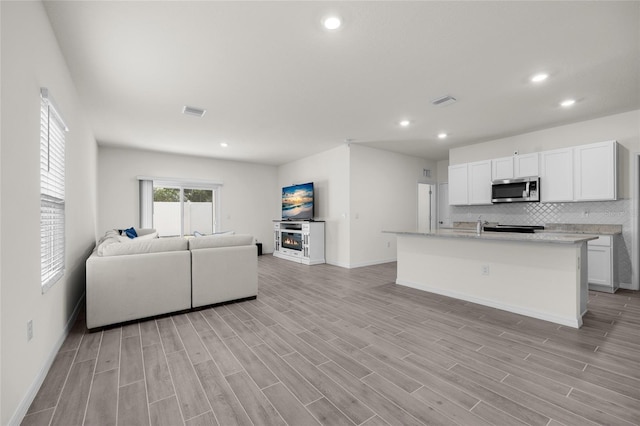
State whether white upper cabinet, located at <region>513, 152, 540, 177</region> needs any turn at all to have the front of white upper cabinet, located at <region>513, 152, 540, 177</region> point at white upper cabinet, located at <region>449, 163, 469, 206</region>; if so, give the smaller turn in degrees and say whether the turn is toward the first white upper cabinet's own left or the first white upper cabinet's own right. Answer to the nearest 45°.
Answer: approximately 45° to the first white upper cabinet's own right

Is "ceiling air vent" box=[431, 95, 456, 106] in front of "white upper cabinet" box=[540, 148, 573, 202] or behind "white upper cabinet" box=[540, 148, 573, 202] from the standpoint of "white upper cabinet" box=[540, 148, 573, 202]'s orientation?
in front

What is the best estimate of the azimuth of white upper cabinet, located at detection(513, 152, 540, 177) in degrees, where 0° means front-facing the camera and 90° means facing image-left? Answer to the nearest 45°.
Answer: approximately 45°

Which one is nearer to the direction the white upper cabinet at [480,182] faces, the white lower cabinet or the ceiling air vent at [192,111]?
the ceiling air vent

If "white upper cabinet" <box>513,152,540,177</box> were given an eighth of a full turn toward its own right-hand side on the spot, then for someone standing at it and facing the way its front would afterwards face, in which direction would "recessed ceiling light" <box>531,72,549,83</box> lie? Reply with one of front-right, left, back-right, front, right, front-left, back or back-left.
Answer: left

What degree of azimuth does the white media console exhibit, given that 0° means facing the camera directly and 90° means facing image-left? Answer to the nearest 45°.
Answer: approximately 45°

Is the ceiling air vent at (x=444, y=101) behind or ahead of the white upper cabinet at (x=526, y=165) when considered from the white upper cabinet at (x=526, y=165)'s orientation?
ahead

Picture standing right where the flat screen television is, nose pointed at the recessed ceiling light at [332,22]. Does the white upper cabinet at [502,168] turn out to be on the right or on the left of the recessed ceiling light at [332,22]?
left

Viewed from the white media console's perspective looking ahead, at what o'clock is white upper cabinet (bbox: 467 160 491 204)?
The white upper cabinet is roughly at 8 o'clock from the white media console.

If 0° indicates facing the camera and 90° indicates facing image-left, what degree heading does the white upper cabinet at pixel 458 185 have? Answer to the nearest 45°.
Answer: approximately 45°

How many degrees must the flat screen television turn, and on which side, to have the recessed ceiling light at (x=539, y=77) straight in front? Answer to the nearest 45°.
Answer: approximately 90° to its left
